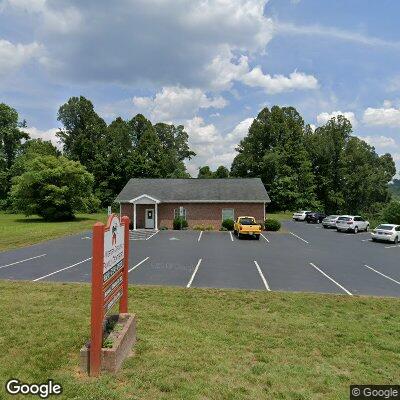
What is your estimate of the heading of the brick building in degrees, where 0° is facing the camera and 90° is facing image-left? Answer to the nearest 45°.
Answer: approximately 0°

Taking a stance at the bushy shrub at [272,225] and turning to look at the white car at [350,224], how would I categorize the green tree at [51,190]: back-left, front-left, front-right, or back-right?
back-left

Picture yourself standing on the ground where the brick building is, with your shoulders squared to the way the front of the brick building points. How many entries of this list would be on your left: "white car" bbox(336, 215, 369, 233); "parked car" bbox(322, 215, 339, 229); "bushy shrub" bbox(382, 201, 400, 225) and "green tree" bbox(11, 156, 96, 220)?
3

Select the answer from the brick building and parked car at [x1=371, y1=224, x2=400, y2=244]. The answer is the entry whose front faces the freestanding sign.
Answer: the brick building
